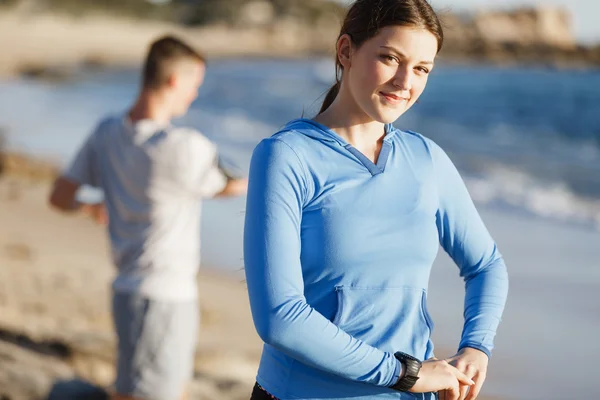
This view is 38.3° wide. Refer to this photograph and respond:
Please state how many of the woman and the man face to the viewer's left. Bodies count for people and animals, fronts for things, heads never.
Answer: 0

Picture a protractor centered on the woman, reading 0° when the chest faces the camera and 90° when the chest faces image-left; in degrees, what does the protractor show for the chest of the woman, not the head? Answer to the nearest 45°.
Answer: approximately 315°

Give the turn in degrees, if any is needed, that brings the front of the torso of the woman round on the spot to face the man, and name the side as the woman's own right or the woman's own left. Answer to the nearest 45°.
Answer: approximately 180°

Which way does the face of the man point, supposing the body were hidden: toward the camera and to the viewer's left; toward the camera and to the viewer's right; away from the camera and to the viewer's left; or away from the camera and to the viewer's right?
away from the camera and to the viewer's right

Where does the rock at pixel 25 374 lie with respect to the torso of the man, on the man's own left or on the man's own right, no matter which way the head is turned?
on the man's own left

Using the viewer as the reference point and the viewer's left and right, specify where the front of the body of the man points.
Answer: facing away from the viewer and to the right of the viewer

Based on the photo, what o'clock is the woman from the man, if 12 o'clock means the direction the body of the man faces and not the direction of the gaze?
The woman is roughly at 4 o'clock from the man.
